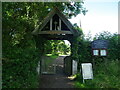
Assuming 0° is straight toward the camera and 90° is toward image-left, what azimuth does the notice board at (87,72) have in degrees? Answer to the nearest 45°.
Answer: approximately 0°

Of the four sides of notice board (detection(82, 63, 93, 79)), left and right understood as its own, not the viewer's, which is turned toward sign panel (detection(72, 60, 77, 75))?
back

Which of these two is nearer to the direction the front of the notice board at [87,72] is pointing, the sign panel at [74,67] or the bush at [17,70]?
the bush

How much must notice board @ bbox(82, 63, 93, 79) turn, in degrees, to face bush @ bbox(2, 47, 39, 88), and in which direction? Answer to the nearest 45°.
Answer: approximately 45° to its right
